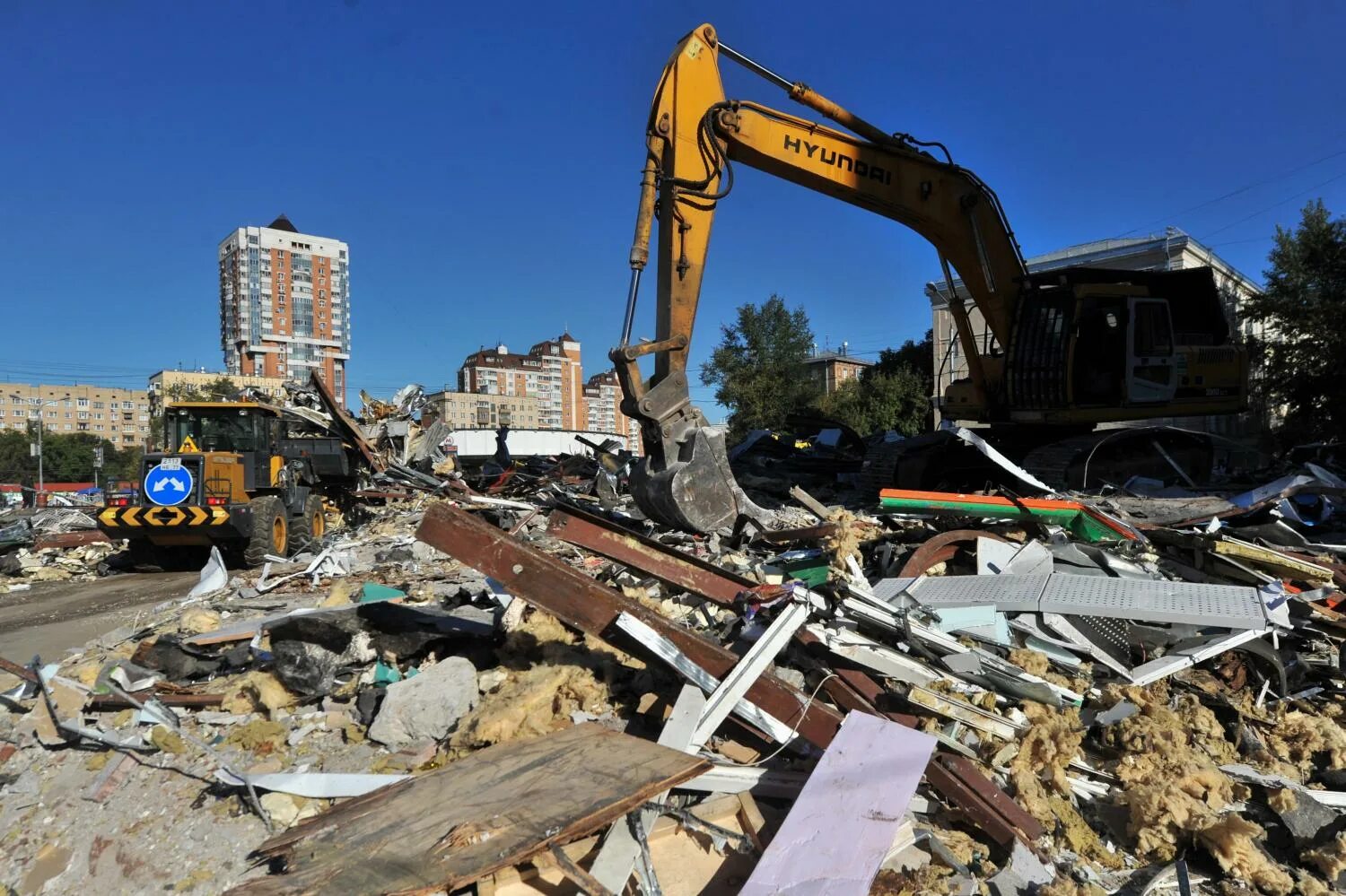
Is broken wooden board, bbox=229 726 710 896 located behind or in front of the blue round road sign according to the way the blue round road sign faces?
in front

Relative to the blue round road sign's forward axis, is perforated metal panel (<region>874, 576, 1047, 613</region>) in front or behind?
in front

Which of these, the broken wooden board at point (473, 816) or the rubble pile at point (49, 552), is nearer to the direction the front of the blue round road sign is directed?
the broken wooden board

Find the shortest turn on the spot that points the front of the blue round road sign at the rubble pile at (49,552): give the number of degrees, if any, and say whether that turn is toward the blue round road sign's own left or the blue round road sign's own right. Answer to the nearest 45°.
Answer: approximately 135° to the blue round road sign's own right

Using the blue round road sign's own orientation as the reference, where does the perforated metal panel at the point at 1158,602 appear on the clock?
The perforated metal panel is roughly at 11 o'clock from the blue round road sign.

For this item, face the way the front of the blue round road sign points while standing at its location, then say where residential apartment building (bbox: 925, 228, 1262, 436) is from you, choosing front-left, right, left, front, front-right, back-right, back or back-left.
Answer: left

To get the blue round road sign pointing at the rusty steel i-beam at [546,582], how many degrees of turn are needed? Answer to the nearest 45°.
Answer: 0° — it already faces it

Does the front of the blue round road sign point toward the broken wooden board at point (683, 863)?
yes

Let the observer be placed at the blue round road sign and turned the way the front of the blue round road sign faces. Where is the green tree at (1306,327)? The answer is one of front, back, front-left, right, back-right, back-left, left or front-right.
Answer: left

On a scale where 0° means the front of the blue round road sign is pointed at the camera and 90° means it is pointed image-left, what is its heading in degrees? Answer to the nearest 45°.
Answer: approximately 0°

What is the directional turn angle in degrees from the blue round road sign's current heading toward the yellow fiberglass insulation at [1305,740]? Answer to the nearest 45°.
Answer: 0° — it already faces it

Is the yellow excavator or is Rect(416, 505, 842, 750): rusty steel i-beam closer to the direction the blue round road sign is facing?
the rusty steel i-beam

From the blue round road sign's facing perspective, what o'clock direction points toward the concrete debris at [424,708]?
The concrete debris is roughly at 12 o'clock from the blue round road sign.
